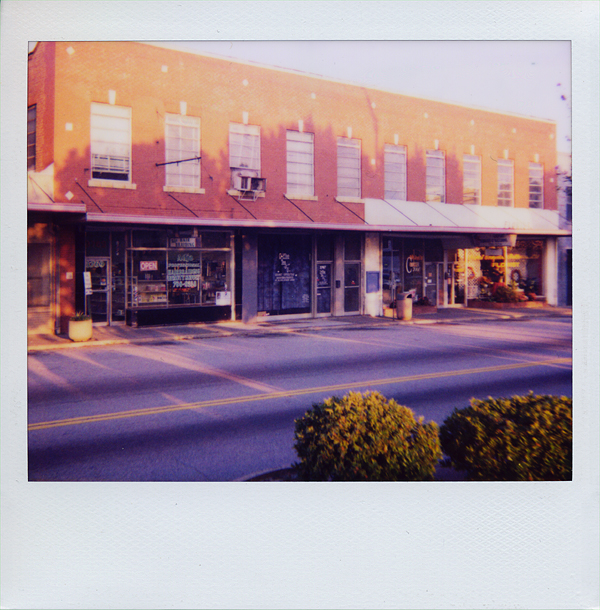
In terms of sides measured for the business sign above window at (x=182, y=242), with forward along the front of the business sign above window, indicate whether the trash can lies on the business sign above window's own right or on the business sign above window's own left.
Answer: on the business sign above window's own left

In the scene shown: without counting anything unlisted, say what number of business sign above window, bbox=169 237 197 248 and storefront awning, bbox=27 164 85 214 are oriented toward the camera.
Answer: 2

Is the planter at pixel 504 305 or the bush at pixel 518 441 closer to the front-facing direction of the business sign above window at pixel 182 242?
the bush

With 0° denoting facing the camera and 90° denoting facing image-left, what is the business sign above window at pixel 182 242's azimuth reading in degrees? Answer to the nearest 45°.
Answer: approximately 0°

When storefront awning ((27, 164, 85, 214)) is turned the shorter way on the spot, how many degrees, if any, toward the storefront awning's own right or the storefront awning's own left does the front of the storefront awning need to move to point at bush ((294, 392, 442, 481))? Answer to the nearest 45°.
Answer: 0° — it already faces it
